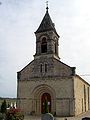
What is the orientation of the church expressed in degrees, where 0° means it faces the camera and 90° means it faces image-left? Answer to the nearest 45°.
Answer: approximately 0°
